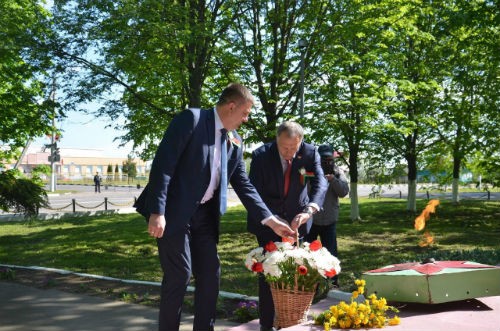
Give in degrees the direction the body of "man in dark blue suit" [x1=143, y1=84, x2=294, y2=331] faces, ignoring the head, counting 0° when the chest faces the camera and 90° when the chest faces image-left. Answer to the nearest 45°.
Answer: approximately 315°

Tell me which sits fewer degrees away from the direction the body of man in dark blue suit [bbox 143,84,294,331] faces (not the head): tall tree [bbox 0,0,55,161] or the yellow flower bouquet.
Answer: the yellow flower bouquet

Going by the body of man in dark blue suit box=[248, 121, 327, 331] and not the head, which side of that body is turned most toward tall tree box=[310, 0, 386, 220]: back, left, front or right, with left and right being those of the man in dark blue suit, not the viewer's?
back

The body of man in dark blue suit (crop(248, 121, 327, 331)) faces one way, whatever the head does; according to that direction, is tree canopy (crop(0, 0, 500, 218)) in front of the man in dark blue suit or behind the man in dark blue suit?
behind

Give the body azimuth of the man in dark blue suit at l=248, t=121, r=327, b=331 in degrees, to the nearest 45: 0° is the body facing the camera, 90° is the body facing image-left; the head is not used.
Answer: approximately 0°

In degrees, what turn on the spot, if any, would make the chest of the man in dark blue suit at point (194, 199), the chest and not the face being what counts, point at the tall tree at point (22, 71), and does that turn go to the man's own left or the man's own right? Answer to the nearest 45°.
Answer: approximately 180°

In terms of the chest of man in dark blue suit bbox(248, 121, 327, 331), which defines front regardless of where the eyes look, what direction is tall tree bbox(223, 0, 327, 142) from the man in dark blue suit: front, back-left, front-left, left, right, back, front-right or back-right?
back

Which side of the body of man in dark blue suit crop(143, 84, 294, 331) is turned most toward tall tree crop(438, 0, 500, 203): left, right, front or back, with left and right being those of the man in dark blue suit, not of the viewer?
left

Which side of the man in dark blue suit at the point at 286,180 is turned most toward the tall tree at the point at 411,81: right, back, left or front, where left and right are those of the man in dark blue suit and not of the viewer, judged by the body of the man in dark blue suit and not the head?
back

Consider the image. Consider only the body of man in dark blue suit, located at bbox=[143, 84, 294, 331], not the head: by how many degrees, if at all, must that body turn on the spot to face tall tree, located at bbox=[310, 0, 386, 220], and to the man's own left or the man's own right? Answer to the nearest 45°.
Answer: approximately 135° to the man's own left

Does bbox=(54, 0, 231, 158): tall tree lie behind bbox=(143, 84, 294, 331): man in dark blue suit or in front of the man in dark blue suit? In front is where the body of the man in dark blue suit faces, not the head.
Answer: behind
